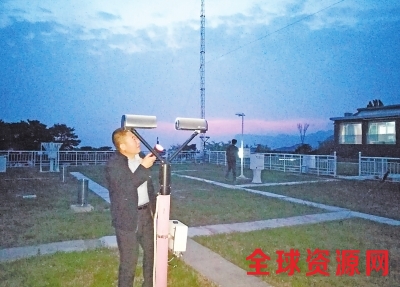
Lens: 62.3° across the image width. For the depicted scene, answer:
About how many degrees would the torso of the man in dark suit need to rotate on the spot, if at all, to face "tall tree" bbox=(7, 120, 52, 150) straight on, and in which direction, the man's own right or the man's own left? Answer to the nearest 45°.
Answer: approximately 135° to the man's own left

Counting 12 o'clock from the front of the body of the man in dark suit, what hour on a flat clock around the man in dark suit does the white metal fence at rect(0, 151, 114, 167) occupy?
The white metal fence is roughly at 7 o'clock from the man in dark suit.

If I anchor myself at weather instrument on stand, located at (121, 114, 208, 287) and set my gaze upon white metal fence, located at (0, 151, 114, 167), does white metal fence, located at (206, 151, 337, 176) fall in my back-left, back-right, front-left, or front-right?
front-right

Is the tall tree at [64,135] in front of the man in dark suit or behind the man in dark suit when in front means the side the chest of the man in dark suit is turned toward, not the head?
behind

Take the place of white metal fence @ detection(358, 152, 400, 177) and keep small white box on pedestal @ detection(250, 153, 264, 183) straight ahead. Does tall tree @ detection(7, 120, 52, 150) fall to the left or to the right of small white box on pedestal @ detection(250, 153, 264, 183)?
right

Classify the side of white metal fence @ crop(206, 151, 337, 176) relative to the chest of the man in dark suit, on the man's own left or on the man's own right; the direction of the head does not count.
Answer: on the man's own left

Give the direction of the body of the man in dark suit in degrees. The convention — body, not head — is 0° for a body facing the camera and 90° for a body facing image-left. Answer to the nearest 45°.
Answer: approximately 315°

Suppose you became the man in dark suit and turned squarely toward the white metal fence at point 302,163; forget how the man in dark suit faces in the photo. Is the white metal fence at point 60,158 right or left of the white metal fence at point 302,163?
left

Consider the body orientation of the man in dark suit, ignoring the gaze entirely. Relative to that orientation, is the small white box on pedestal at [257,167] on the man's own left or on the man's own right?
on the man's own left
